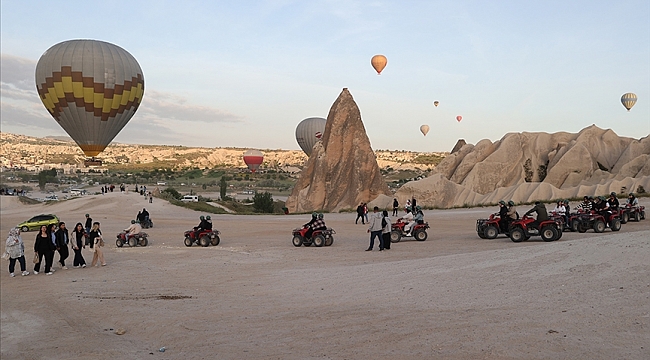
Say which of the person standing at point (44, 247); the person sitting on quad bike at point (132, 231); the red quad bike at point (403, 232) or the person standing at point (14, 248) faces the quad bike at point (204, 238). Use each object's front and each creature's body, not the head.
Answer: the red quad bike

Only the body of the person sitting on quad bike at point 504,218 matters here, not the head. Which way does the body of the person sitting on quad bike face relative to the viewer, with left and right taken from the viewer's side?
facing to the left of the viewer

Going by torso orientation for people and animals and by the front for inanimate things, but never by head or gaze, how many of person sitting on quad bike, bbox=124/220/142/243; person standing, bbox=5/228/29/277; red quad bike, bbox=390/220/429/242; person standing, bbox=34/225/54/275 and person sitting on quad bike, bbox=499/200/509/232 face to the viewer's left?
3

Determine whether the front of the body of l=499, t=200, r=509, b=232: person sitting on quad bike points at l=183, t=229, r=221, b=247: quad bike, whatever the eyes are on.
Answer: yes

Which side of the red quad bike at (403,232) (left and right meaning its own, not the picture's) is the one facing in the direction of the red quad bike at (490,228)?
back

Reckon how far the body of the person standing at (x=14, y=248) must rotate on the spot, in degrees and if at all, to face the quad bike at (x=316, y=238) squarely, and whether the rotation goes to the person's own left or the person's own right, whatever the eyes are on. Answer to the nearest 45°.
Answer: approximately 90° to the person's own left

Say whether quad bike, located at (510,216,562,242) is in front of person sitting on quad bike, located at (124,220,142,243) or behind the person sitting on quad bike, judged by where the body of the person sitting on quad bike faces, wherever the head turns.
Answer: behind

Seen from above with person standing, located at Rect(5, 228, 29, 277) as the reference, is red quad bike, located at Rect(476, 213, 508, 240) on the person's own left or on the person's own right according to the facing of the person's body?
on the person's own left

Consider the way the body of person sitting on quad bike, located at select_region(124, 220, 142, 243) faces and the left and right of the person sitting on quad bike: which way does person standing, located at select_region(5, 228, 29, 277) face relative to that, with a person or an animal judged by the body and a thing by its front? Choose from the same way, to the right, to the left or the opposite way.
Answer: to the left

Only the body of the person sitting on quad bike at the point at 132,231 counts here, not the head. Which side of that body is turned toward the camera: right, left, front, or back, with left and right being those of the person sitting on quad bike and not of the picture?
left

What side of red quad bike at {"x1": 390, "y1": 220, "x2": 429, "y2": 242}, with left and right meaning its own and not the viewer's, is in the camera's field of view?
left

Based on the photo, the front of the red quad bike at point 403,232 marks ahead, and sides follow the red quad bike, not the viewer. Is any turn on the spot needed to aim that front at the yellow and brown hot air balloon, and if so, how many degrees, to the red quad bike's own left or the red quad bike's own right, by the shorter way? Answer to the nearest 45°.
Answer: approximately 45° to the red quad bike's own right

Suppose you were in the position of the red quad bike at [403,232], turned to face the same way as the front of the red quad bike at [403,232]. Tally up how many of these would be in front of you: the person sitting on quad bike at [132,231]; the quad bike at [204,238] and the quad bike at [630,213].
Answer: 2

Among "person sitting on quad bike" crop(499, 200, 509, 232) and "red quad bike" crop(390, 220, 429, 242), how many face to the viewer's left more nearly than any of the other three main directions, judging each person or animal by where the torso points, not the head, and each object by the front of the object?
2

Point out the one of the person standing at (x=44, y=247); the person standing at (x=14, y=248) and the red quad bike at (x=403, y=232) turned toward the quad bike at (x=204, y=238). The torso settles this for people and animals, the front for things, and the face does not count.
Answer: the red quad bike
